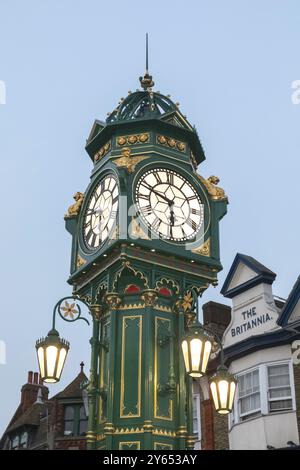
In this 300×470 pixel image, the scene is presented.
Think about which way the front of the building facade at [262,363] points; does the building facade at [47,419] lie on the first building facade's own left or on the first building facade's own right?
on the first building facade's own right

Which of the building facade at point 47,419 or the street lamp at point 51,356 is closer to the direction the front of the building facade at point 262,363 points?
the street lamp

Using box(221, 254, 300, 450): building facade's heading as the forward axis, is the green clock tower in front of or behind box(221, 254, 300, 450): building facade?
in front

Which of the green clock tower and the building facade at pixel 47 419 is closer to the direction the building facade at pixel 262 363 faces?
the green clock tower

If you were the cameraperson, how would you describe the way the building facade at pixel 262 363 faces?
facing the viewer and to the left of the viewer
